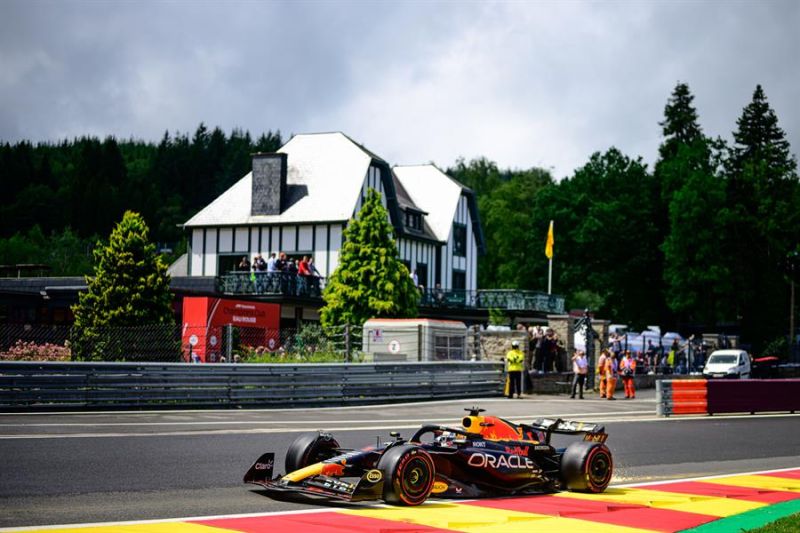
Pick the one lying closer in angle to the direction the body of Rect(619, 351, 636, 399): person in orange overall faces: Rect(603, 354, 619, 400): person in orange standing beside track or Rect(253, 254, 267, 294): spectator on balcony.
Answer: the person in orange standing beside track

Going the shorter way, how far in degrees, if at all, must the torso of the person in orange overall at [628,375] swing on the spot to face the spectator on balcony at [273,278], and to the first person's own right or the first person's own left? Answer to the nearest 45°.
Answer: approximately 135° to the first person's own right

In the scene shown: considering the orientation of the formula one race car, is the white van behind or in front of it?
behind

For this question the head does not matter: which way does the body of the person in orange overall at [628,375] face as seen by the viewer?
toward the camera

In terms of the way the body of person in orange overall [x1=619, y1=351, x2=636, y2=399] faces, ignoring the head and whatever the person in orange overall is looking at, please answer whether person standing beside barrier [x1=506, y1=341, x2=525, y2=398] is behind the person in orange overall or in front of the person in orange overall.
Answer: in front

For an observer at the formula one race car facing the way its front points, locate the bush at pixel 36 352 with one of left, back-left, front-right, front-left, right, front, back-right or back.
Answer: right

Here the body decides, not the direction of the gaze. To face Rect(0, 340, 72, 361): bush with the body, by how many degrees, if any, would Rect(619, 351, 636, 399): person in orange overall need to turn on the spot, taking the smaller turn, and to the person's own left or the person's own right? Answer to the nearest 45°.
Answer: approximately 45° to the person's own right

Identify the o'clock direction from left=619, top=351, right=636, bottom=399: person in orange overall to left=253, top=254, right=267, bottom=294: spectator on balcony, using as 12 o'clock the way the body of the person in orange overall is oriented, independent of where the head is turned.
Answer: The spectator on balcony is roughly at 4 o'clock from the person in orange overall.

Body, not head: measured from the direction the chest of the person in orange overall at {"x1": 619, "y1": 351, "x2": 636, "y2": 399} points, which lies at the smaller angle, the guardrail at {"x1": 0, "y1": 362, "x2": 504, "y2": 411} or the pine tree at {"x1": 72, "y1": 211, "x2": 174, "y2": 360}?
the guardrail

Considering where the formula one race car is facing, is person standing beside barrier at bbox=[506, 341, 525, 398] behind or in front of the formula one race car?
behind

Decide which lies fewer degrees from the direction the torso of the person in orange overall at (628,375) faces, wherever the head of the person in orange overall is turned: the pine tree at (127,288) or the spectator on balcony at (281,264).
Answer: the pine tree

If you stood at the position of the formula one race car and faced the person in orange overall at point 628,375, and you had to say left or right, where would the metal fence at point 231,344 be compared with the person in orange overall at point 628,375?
left

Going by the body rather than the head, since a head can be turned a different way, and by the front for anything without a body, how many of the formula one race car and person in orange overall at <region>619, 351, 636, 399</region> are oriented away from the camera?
0

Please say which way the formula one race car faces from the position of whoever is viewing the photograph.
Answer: facing the viewer and to the left of the viewer
